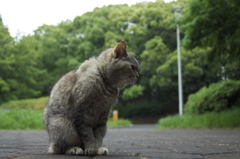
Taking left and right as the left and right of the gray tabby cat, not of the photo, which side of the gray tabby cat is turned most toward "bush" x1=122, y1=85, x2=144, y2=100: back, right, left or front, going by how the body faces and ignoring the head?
left

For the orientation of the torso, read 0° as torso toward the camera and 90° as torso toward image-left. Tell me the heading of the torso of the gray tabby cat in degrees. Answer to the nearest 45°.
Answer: approximately 270°

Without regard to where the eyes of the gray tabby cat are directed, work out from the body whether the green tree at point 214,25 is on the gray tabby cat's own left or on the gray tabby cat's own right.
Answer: on the gray tabby cat's own left

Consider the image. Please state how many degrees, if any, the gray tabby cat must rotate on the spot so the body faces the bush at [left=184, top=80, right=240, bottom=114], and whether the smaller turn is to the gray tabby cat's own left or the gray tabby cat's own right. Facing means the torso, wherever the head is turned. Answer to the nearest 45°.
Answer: approximately 45° to the gray tabby cat's own left
